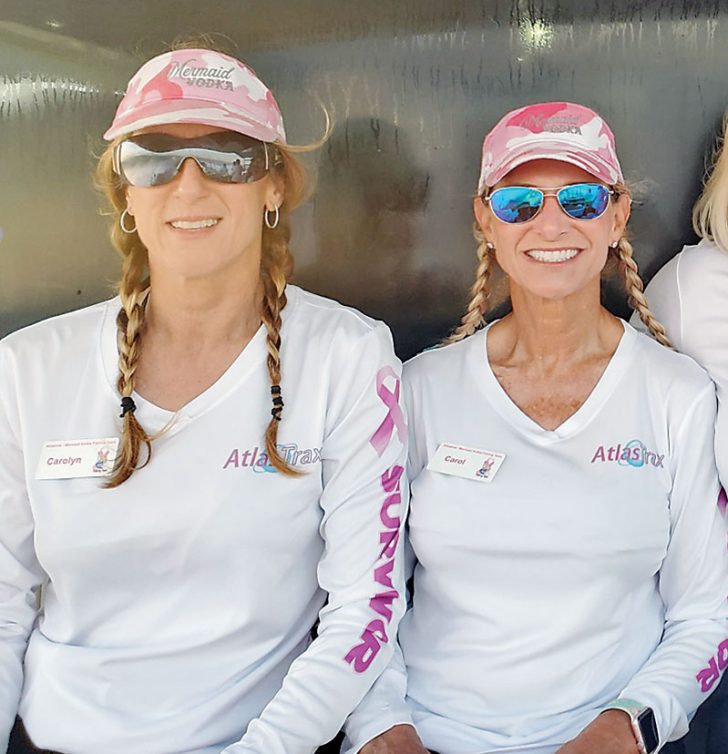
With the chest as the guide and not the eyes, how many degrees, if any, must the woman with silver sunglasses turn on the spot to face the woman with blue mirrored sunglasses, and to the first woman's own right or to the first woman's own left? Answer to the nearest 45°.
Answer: approximately 90° to the first woman's own left

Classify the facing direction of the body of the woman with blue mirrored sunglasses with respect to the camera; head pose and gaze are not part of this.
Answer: toward the camera

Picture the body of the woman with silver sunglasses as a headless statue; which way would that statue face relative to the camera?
toward the camera

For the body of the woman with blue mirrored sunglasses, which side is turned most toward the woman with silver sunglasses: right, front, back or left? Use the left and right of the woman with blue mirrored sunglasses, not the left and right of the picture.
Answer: right

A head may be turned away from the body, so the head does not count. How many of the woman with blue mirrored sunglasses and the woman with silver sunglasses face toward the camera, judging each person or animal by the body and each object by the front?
2
